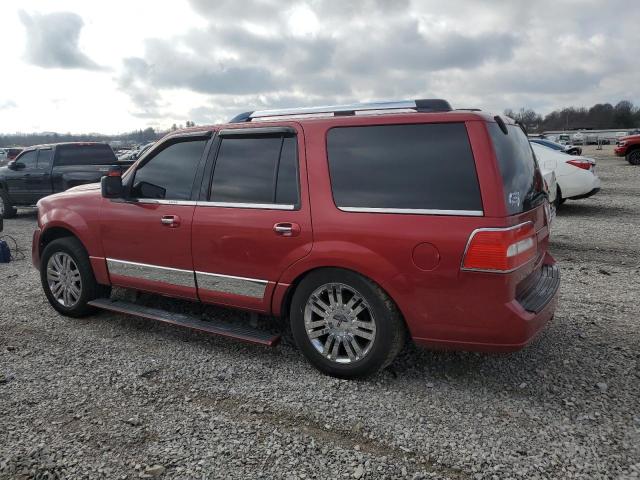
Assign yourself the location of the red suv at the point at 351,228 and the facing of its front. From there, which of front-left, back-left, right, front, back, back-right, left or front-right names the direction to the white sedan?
right

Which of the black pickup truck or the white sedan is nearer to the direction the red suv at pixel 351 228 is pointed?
the black pickup truck

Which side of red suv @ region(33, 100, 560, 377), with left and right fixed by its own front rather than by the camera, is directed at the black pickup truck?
front

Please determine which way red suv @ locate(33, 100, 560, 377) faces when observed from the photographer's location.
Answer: facing away from the viewer and to the left of the viewer
